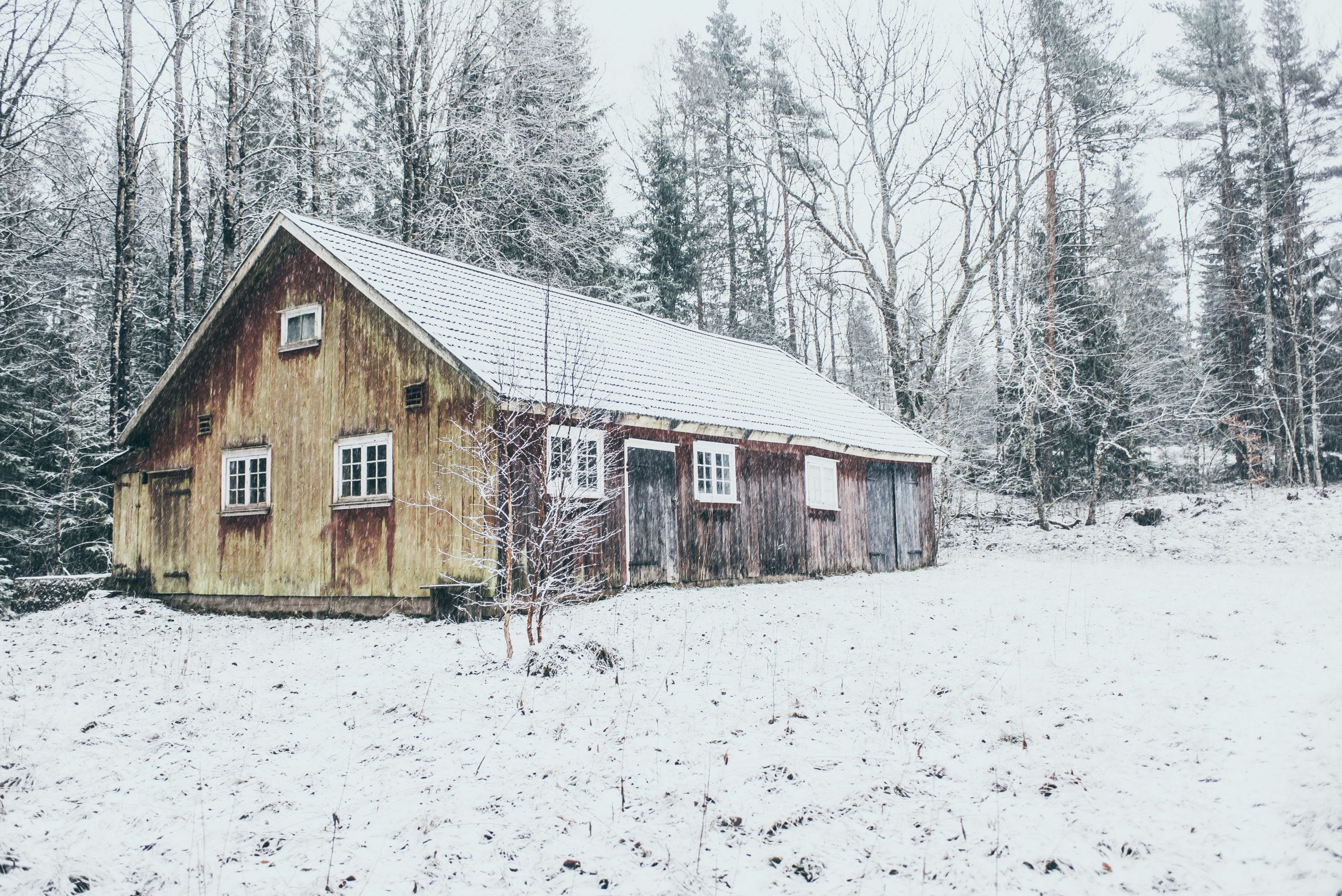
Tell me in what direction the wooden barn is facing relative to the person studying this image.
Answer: facing the viewer and to the right of the viewer
